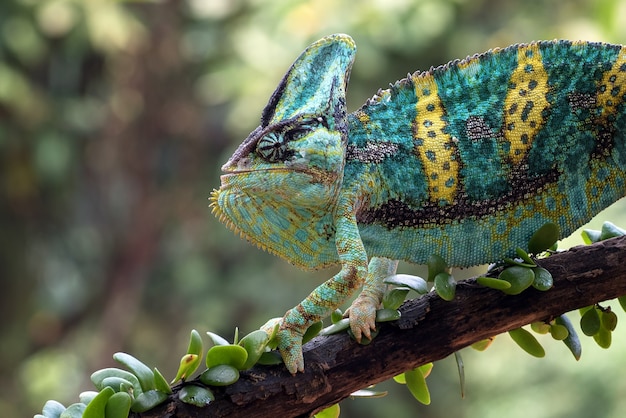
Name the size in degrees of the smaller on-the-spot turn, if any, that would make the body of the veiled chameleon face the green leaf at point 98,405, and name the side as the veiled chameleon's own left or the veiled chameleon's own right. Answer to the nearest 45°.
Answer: approximately 45° to the veiled chameleon's own left

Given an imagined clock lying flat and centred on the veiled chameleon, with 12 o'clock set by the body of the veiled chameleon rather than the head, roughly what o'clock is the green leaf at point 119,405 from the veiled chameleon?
The green leaf is roughly at 11 o'clock from the veiled chameleon.

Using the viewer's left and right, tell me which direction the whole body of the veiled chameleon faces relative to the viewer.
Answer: facing to the left of the viewer

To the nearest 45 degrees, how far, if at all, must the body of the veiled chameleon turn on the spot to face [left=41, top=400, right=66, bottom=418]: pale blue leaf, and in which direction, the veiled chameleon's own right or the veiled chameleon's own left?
0° — it already faces it

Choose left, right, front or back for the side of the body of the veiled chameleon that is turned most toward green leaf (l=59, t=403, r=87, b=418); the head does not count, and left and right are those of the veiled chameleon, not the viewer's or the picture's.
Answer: front

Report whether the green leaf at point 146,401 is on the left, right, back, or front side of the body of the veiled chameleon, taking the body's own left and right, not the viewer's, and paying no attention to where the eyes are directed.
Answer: front
